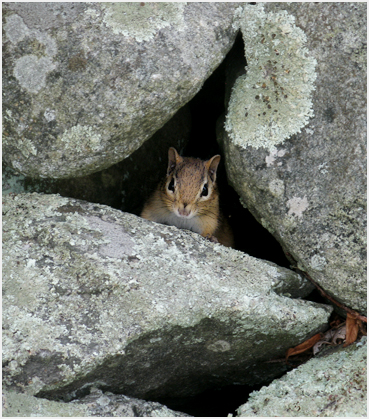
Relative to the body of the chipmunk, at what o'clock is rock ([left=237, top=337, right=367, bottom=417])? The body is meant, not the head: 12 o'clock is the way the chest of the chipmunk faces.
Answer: The rock is roughly at 11 o'clock from the chipmunk.

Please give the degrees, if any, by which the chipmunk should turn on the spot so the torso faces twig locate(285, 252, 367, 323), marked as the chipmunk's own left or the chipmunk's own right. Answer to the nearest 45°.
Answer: approximately 45° to the chipmunk's own left

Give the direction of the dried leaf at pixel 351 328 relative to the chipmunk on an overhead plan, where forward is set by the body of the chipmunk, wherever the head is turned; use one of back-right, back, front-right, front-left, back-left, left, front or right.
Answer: front-left

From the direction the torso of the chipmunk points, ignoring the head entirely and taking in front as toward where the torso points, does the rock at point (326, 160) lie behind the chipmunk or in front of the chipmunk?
in front

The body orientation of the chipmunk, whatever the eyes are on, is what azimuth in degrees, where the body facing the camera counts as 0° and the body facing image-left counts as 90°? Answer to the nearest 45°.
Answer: approximately 0°

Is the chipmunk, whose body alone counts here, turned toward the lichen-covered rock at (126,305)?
yes
